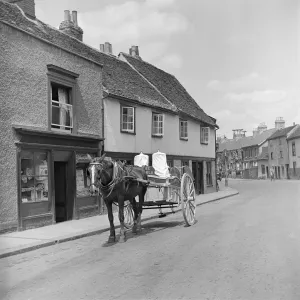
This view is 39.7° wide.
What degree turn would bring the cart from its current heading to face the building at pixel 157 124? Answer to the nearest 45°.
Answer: approximately 135° to its right

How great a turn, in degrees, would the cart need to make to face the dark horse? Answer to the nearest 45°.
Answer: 0° — it already faces it

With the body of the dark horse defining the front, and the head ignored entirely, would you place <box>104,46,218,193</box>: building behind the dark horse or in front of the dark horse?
behind

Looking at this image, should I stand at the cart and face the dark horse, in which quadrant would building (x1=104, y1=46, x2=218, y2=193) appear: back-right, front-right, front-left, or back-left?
back-right

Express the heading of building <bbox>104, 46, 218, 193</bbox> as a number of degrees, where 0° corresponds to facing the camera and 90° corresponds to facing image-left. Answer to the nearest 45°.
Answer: approximately 315°

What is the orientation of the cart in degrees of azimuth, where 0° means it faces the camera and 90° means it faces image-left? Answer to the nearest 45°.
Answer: approximately 45°

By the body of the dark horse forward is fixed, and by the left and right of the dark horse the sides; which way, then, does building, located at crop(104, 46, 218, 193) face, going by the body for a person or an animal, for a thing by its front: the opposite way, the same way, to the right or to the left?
to the left

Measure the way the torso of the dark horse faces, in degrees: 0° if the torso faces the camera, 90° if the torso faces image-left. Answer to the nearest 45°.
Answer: approximately 45°

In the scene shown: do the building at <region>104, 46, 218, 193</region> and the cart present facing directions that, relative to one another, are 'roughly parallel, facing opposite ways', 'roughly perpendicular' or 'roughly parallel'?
roughly perpendicular

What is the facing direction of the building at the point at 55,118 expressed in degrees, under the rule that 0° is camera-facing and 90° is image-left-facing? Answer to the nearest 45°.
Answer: approximately 315°

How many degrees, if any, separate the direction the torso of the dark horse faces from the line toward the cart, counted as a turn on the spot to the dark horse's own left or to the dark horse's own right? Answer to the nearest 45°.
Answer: approximately 180°
